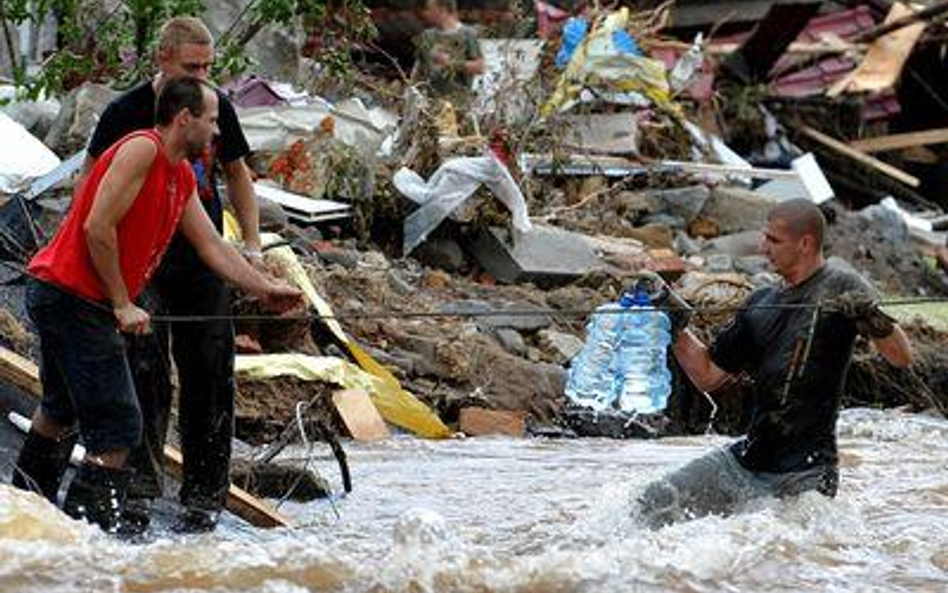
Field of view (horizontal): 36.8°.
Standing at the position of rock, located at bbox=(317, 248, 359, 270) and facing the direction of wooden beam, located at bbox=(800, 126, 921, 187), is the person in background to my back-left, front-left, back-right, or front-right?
front-left

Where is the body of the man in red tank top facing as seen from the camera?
to the viewer's right

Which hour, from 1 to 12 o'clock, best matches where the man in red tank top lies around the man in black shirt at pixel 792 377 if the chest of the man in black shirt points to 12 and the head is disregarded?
The man in red tank top is roughly at 1 o'clock from the man in black shirt.

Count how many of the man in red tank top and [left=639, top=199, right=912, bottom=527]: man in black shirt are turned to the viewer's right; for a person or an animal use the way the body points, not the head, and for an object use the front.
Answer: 1

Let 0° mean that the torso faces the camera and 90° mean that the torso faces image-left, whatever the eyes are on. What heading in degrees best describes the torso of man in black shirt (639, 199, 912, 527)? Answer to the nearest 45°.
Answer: approximately 45°

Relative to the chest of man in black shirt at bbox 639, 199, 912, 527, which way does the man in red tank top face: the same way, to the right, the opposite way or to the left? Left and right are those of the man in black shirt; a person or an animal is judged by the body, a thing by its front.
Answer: the opposite way

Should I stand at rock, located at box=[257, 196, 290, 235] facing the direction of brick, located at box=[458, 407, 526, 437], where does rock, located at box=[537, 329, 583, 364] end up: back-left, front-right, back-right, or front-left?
front-left

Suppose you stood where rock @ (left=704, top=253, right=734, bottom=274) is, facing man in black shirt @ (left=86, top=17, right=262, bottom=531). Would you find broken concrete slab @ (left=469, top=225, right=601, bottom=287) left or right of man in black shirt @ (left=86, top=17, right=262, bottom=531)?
right

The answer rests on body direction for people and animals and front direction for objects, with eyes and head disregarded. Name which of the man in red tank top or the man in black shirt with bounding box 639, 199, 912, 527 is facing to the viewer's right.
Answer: the man in red tank top

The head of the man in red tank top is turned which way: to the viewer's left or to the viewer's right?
to the viewer's right

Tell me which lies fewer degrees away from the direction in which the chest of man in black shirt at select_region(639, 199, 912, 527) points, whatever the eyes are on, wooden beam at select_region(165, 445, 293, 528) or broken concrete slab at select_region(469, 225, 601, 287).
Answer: the wooden beam

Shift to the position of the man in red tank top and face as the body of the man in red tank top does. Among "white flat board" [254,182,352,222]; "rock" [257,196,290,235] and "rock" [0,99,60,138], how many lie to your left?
3
